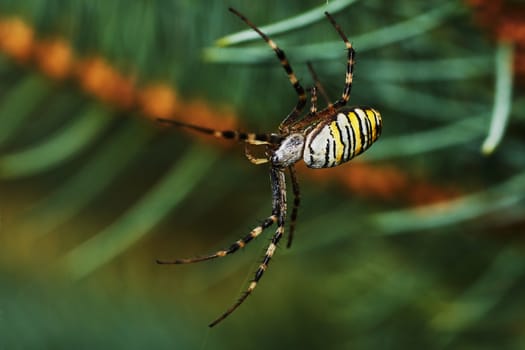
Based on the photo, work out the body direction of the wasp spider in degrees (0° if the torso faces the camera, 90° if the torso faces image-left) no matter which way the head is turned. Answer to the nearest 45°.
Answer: approximately 90°
